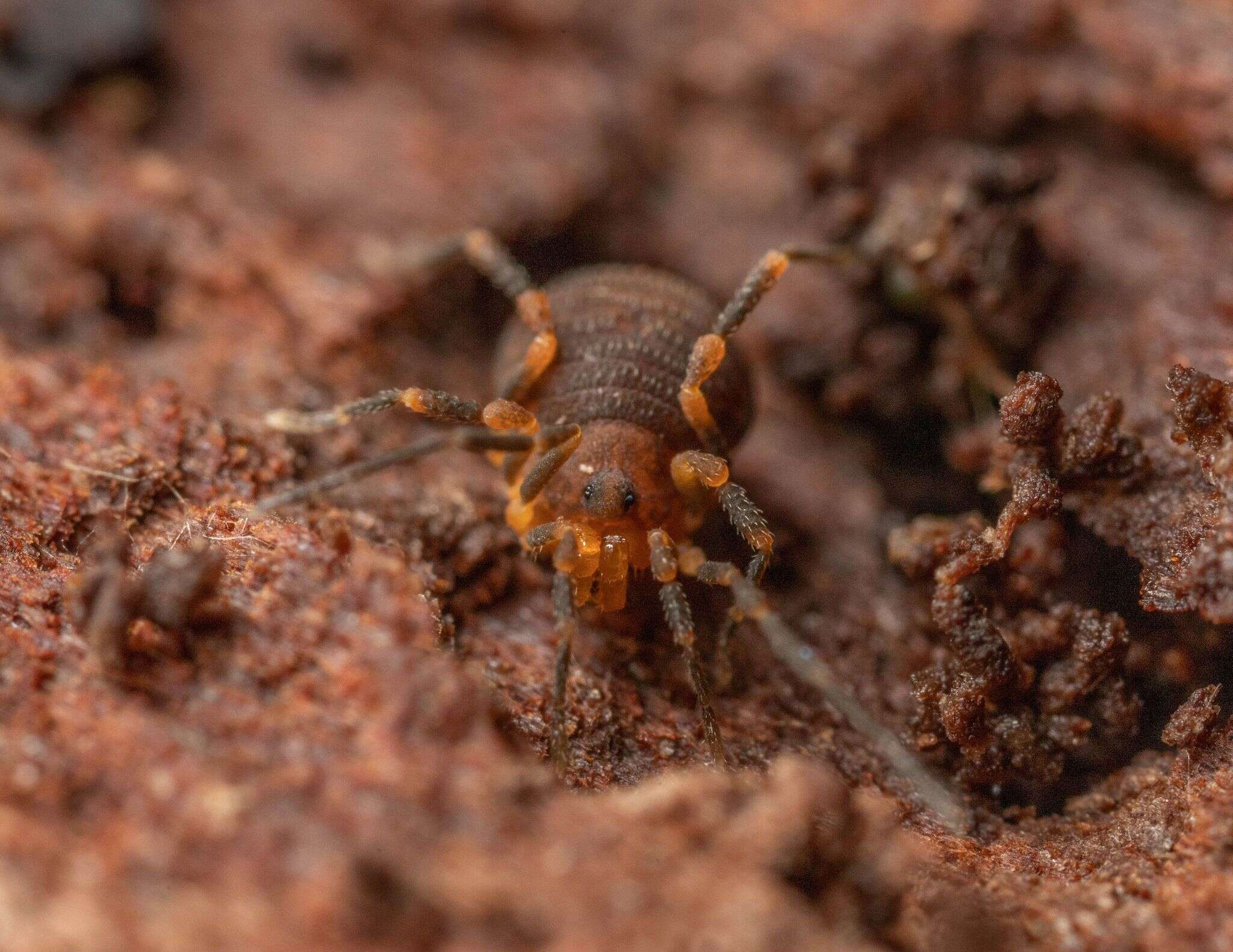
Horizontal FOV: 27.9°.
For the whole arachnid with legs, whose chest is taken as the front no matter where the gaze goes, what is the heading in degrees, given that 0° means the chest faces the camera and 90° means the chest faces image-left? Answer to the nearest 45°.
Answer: approximately 0°

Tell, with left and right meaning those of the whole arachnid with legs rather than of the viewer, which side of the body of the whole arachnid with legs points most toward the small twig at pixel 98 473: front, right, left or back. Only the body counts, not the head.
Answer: right
